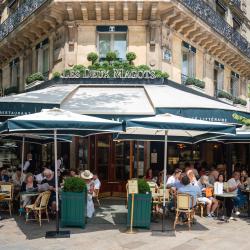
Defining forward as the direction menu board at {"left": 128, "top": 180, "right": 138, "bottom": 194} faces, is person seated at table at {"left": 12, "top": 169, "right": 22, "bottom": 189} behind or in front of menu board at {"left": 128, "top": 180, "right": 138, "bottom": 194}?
behind

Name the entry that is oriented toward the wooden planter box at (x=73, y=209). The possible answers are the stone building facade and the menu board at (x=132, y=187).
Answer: the stone building facade

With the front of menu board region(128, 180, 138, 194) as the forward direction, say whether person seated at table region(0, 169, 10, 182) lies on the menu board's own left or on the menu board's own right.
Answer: on the menu board's own right

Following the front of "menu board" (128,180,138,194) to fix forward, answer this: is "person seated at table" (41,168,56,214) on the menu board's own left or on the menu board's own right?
on the menu board's own right

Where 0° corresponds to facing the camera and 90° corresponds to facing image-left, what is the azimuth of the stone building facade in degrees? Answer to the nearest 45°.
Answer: approximately 0°

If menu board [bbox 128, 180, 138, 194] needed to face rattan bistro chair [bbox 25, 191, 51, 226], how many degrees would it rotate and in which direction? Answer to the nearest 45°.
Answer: approximately 90° to its right
